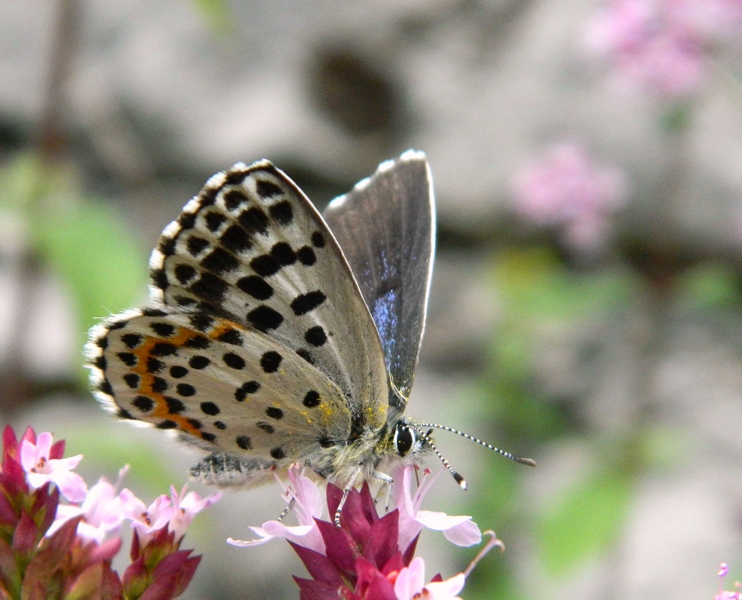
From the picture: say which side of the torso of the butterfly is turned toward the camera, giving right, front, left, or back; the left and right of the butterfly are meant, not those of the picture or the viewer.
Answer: right

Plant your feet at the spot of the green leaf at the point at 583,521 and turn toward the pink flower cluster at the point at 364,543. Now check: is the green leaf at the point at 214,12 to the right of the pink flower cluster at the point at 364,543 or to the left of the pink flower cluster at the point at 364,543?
right

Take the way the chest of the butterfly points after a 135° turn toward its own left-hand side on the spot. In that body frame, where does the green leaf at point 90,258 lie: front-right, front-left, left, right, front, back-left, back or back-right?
front

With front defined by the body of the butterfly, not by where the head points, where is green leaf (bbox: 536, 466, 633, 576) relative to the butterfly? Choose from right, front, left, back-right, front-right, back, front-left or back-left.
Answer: front-left
